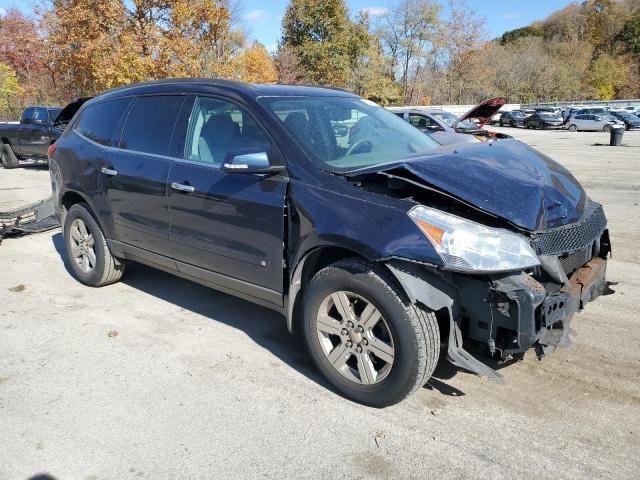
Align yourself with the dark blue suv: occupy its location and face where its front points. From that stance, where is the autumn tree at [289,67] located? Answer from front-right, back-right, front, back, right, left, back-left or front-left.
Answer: back-left

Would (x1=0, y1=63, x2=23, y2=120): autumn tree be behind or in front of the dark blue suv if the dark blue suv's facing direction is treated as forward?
behind

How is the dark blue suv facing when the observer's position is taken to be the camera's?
facing the viewer and to the right of the viewer

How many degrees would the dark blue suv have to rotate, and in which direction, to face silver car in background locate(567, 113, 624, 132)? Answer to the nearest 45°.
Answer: approximately 90° to its left

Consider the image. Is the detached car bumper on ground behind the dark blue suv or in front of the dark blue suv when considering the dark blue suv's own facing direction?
behind

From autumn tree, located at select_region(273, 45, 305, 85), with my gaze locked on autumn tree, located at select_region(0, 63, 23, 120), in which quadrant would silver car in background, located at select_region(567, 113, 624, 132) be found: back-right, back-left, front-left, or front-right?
back-left

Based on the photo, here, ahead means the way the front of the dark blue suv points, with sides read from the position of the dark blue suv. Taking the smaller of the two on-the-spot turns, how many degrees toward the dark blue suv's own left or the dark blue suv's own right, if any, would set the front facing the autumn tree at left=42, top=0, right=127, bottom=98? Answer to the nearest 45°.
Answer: approximately 180°

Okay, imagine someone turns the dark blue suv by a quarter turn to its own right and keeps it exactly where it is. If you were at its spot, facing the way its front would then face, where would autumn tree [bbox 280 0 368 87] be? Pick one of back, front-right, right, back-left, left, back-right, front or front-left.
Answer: back-right
